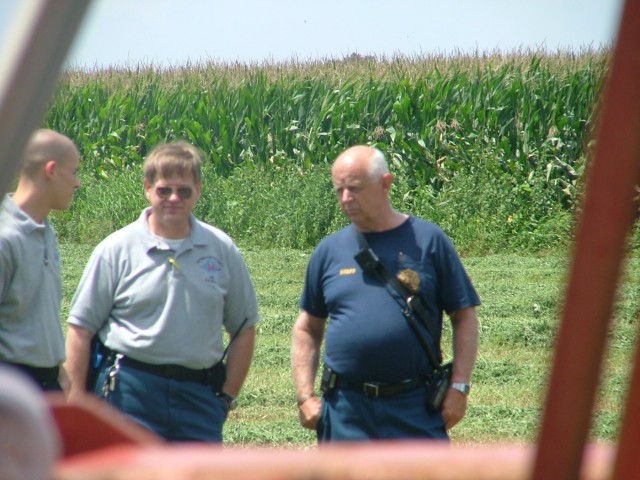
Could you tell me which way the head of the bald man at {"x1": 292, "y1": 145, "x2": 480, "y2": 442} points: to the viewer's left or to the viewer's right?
to the viewer's left

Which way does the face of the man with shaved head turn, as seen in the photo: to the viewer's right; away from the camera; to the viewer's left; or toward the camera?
to the viewer's right

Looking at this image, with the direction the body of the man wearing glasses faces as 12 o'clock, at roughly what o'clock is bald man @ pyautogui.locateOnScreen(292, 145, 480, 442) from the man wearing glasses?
The bald man is roughly at 9 o'clock from the man wearing glasses.

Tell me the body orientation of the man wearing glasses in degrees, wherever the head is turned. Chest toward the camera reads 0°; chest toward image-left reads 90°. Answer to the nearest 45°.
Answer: approximately 0°
